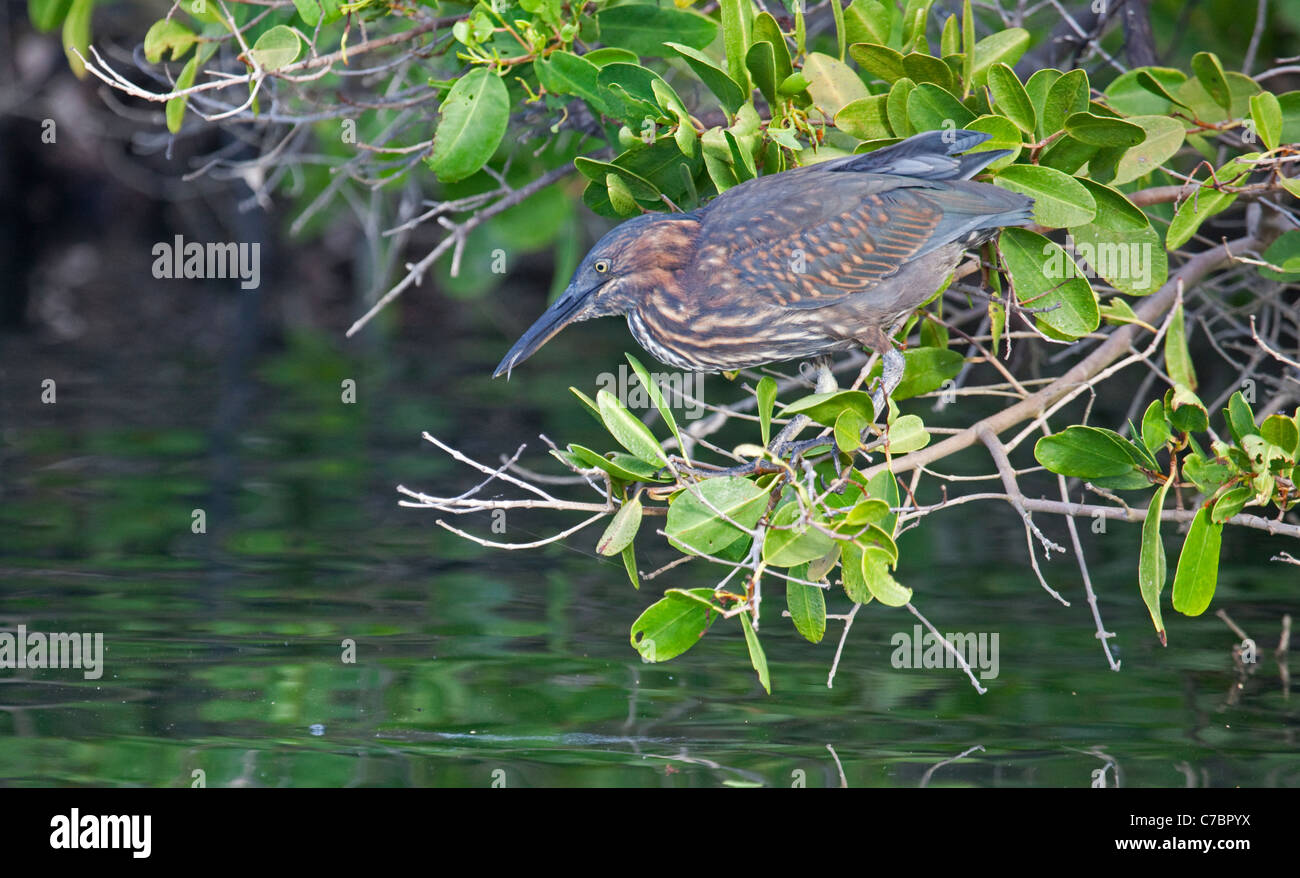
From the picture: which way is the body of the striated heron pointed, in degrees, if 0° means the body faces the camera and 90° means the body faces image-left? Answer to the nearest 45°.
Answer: approximately 90°
